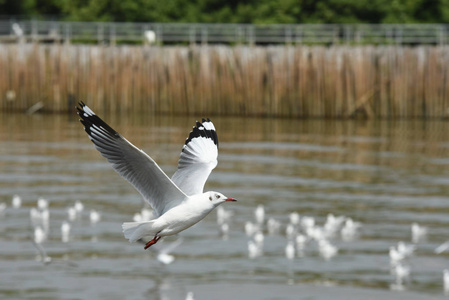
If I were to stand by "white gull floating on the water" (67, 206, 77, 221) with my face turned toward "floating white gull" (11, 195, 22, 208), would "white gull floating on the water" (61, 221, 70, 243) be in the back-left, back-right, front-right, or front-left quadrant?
back-left

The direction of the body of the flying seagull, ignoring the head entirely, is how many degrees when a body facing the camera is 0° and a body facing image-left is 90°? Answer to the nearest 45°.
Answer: approximately 270°

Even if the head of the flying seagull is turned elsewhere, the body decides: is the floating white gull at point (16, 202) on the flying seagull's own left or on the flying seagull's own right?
on the flying seagull's own left

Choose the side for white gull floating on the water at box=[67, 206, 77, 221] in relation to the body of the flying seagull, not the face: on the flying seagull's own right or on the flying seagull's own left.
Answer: on the flying seagull's own left

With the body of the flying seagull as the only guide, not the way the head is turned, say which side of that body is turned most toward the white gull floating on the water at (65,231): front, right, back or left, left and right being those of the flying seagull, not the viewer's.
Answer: left

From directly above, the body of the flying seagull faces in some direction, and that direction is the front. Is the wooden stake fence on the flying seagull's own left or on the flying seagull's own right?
on the flying seagull's own left
